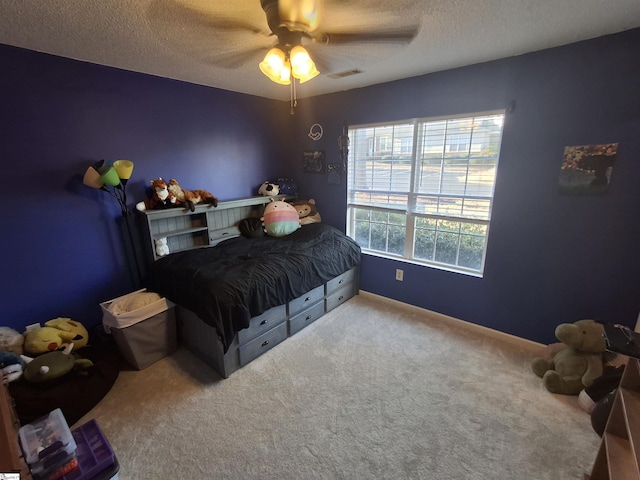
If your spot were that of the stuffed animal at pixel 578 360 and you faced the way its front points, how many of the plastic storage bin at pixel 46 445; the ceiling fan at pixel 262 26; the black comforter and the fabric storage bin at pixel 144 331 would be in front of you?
4

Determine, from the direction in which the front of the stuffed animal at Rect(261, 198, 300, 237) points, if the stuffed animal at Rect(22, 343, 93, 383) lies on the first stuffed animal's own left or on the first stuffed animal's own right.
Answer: on the first stuffed animal's own right

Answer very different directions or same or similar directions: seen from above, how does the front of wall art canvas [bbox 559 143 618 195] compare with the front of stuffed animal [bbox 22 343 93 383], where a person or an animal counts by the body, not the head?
very different directions

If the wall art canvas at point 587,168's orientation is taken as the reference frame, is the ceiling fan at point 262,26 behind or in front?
in front

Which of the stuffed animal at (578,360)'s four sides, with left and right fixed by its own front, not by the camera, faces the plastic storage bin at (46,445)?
front

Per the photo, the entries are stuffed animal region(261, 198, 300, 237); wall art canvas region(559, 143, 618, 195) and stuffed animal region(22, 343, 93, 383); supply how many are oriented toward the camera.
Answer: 2

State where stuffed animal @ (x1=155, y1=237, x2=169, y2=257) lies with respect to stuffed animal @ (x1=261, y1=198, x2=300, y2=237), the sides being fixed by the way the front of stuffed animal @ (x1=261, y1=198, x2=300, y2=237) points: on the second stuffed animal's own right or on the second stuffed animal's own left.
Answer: on the second stuffed animal's own right

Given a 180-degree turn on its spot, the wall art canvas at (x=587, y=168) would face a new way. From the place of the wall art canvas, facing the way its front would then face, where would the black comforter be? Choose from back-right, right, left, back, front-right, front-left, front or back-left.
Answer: back-left

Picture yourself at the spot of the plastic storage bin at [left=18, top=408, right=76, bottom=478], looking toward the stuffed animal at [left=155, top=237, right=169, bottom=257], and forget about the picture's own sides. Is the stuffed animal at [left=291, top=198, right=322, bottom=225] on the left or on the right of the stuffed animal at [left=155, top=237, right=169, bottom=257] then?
right

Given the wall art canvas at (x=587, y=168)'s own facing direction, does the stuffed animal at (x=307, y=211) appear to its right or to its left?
on its right
